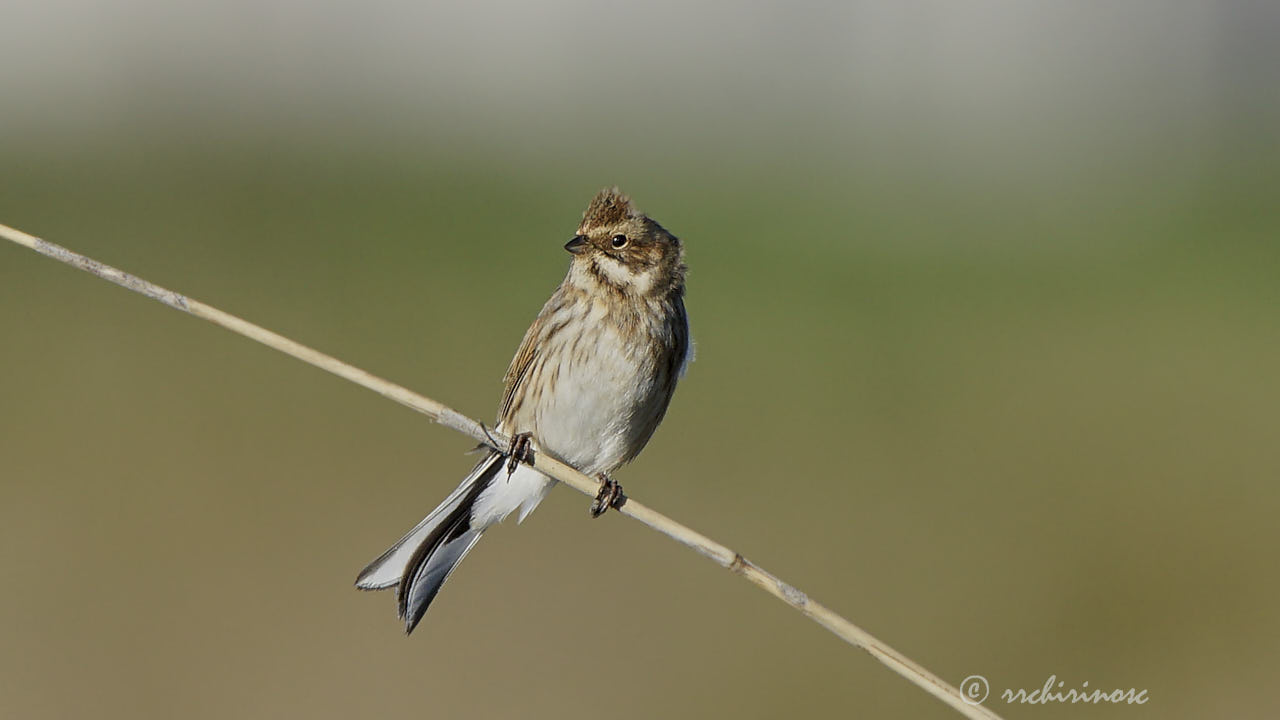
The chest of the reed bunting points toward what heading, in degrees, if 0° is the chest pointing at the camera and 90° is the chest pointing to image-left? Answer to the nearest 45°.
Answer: approximately 315°
